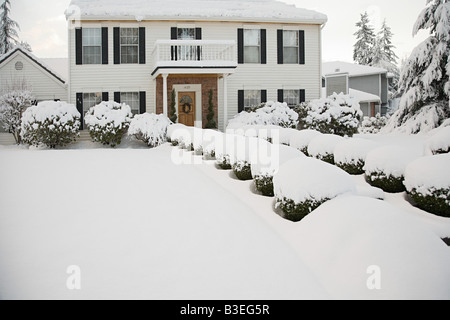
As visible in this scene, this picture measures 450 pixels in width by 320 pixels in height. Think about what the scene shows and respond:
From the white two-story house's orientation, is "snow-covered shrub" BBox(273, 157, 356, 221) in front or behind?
in front

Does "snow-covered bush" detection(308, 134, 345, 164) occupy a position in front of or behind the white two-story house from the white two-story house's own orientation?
in front

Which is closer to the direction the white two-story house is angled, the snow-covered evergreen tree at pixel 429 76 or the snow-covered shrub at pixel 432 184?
the snow-covered shrub

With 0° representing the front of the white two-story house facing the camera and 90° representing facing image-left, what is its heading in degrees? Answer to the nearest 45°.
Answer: approximately 0°

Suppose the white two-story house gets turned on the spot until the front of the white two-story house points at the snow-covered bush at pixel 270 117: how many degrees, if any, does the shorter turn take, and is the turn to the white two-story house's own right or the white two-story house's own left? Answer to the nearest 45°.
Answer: approximately 45° to the white two-story house's own left

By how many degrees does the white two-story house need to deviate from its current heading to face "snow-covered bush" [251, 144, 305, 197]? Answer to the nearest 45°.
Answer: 0° — it already faces it

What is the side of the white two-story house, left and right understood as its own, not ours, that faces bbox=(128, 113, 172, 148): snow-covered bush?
front
